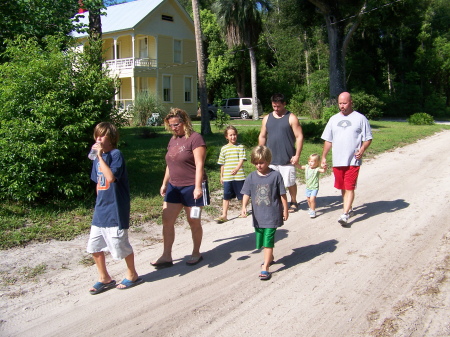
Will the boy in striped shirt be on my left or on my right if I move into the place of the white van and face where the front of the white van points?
on my left

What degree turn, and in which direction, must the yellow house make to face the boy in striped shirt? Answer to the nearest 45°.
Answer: approximately 45° to its left

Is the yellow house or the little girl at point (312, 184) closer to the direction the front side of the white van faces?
the yellow house

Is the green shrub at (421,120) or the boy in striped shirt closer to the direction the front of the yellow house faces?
the boy in striped shirt

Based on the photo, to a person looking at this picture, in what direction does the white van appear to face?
facing to the left of the viewer

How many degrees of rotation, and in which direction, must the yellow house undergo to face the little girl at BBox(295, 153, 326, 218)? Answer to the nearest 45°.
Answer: approximately 45° to its left

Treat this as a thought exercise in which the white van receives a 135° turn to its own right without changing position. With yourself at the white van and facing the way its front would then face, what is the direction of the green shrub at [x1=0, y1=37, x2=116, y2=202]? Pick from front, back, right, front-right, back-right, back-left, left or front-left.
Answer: back-right
